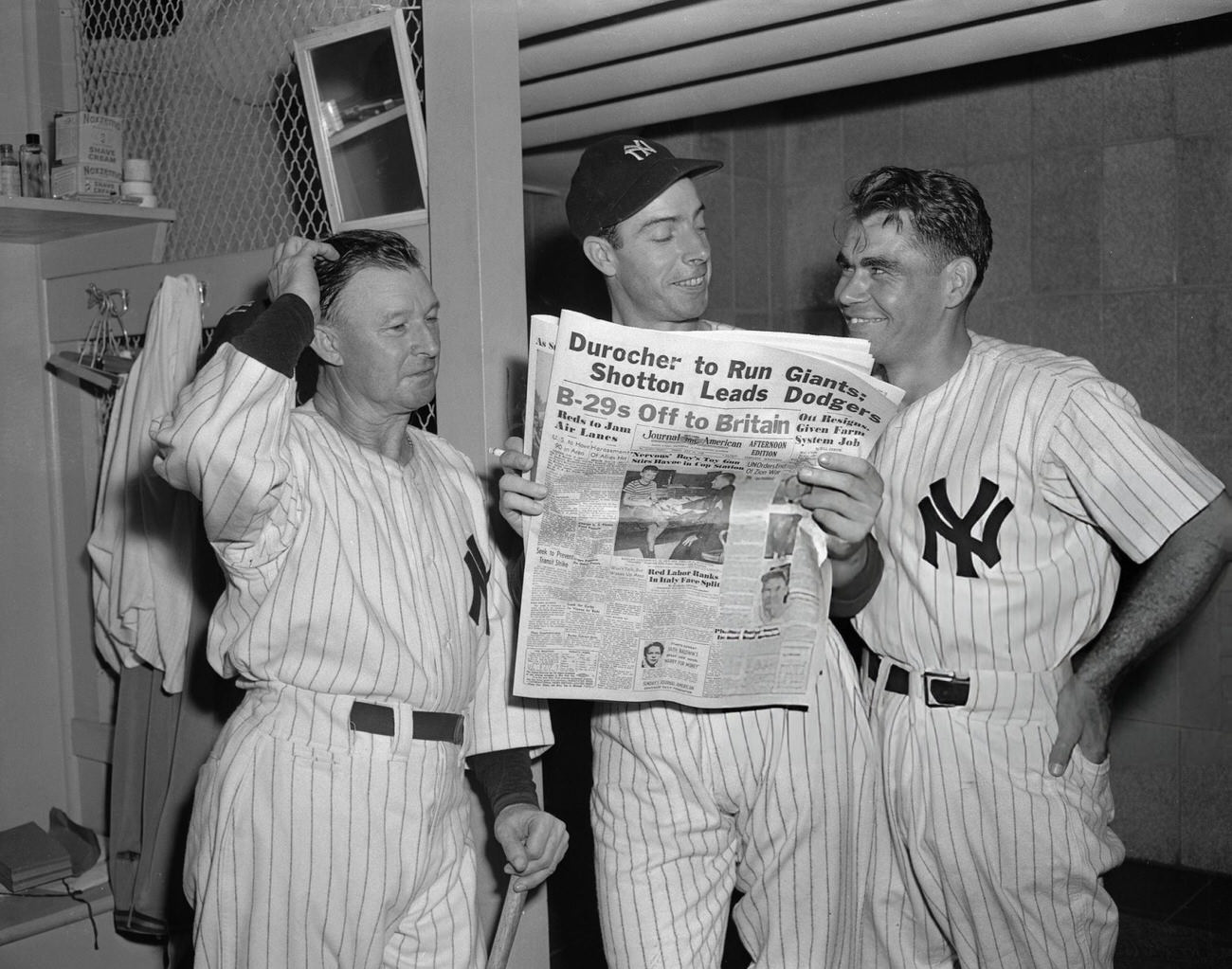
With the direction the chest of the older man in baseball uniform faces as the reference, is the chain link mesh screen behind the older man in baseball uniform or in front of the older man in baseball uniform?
behind

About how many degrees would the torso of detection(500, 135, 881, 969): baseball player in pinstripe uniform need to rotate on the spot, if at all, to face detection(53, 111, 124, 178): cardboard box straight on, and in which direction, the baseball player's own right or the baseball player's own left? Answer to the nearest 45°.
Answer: approximately 135° to the baseball player's own right

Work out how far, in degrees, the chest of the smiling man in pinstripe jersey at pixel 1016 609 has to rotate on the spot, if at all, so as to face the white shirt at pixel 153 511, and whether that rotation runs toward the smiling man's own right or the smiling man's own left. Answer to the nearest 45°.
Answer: approximately 45° to the smiling man's own right

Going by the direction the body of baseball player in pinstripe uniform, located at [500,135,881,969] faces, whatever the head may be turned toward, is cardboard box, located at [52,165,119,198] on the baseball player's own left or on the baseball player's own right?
on the baseball player's own right

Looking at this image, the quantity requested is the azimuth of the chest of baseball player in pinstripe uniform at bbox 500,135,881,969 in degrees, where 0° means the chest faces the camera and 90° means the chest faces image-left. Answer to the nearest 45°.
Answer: approximately 0°

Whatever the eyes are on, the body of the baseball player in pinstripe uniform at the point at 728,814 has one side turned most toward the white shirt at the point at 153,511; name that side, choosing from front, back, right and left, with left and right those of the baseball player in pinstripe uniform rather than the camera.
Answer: right

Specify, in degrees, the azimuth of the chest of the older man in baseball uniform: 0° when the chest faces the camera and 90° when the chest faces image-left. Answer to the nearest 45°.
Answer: approximately 315°
